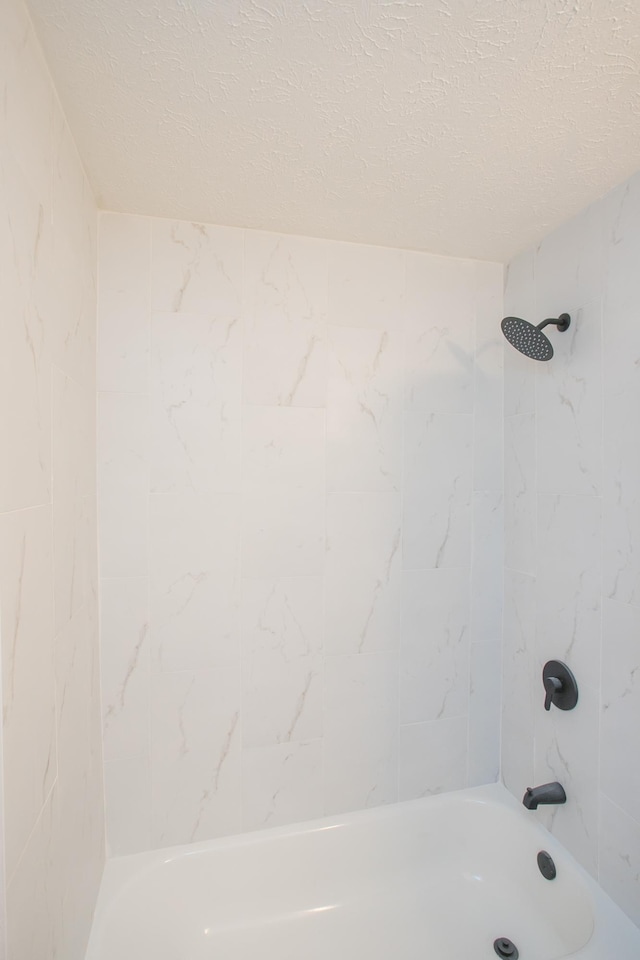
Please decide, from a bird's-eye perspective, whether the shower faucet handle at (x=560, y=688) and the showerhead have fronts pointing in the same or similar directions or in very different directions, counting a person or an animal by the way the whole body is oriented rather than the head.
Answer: same or similar directions

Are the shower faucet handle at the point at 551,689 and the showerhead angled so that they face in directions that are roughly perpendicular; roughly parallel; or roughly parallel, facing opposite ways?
roughly parallel

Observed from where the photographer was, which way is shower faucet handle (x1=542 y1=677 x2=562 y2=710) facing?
facing the viewer and to the left of the viewer

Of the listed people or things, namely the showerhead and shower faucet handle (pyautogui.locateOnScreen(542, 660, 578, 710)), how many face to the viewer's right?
0
